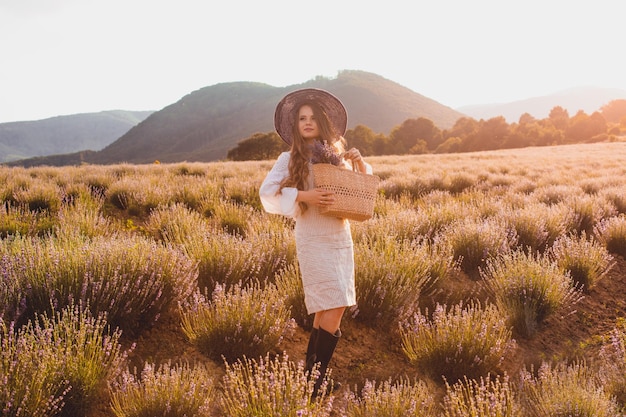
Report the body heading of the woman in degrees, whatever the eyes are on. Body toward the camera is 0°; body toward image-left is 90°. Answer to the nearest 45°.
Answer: approximately 315°

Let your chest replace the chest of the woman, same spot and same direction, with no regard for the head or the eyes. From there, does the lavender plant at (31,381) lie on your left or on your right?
on your right

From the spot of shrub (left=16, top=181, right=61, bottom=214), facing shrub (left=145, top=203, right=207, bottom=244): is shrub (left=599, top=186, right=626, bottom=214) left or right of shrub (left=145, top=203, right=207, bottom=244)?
left

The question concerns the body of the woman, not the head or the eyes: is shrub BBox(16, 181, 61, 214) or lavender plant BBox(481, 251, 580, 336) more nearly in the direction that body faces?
the lavender plant

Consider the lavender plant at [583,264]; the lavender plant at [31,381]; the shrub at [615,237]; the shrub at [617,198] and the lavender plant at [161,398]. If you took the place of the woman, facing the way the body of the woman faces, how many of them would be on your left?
3

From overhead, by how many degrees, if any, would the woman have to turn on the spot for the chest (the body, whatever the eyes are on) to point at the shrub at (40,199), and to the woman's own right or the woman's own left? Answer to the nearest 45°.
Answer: approximately 180°

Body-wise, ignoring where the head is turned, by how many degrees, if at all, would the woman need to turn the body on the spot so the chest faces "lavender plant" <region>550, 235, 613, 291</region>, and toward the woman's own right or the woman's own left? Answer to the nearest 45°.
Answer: approximately 90° to the woman's own left

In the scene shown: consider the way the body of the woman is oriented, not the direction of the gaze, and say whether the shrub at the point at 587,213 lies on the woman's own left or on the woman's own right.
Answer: on the woman's own left

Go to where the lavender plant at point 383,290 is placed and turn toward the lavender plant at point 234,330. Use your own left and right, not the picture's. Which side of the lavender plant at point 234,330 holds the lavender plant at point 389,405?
left

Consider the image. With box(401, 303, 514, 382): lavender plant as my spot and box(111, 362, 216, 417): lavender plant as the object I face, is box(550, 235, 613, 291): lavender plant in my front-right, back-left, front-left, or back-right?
back-right

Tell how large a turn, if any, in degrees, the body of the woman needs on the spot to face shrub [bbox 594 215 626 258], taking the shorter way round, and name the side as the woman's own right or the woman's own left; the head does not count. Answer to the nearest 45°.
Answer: approximately 90° to the woman's own left

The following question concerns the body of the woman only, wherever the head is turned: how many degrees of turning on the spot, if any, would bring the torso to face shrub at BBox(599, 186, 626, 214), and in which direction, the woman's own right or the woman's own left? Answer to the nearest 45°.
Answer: approximately 90° to the woman's own left
